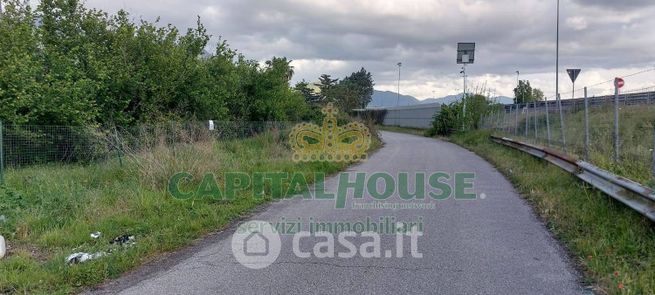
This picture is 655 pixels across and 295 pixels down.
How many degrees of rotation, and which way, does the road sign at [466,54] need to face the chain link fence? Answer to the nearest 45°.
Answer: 0° — it already faces it

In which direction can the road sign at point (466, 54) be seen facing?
toward the camera

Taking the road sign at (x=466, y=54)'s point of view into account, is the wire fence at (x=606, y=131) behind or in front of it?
in front
